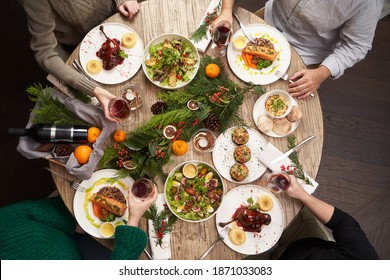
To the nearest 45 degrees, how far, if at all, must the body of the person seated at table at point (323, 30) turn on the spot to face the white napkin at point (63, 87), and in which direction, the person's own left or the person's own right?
0° — they already face it

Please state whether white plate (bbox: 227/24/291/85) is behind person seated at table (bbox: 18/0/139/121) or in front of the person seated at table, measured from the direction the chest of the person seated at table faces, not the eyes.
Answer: in front

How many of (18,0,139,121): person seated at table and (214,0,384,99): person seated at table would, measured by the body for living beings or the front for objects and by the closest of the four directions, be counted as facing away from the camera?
0

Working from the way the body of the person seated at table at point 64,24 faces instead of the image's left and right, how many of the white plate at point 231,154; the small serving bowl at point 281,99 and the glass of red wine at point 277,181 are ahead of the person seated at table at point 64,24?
3

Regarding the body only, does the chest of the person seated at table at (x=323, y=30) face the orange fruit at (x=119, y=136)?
yes

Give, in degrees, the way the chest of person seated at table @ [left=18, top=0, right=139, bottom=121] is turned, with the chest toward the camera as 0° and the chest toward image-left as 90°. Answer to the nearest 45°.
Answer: approximately 315°

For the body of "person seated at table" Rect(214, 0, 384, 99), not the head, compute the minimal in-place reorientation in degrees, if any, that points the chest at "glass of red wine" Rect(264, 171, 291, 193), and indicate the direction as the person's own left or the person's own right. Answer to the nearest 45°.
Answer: approximately 45° to the person's own left

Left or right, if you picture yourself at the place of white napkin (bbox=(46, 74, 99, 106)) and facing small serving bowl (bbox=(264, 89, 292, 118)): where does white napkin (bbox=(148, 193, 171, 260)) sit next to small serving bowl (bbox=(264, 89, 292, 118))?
right

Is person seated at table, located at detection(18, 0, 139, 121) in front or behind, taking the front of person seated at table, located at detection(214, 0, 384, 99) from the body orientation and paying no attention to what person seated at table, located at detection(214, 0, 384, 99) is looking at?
in front

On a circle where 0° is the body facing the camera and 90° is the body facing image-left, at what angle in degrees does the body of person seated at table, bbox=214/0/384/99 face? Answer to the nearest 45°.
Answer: approximately 45°

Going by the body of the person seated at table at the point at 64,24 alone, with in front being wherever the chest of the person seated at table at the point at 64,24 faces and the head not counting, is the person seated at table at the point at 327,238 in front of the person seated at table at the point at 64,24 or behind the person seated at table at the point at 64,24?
in front

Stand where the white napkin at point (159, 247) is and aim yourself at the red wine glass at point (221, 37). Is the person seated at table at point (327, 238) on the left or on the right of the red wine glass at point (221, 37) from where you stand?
right
